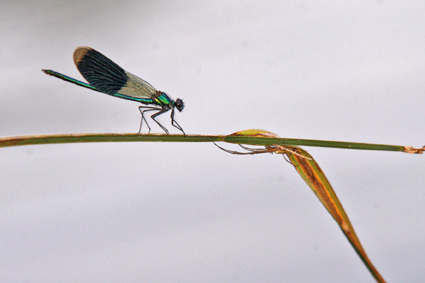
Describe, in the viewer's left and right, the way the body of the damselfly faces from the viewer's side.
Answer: facing to the right of the viewer
